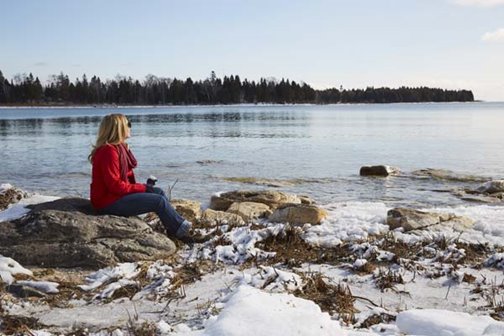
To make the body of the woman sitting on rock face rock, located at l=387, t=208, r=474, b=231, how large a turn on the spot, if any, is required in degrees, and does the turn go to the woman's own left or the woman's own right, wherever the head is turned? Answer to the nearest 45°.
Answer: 0° — they already face it

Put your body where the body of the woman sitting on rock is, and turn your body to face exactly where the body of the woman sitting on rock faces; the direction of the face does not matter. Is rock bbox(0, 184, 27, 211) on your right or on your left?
on your left

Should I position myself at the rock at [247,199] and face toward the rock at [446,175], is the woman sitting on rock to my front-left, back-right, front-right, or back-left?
back-right

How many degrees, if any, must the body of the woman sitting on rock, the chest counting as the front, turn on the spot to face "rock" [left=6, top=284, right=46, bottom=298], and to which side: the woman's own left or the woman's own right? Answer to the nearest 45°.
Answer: approximately 135° to the woman's own right

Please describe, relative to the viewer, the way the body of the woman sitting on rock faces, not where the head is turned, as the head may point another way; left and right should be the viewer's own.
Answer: facing to the right of the viewer

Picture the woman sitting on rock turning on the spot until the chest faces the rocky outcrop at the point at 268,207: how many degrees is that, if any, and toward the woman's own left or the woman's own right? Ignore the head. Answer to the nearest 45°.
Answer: approximately 45° to the woman's own left

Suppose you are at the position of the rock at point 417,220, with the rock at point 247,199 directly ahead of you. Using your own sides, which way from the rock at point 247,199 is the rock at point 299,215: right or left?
left

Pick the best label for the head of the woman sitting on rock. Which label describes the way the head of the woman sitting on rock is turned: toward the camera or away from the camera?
away from the camera

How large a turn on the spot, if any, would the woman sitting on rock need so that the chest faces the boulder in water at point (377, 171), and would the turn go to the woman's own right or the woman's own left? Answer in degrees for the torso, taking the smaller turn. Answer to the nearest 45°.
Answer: approximately 45° to the woman's own left

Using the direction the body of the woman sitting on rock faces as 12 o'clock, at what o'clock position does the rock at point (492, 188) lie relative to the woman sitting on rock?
The rock is roughly at 11 o'clock from the woman sitting on rock.
